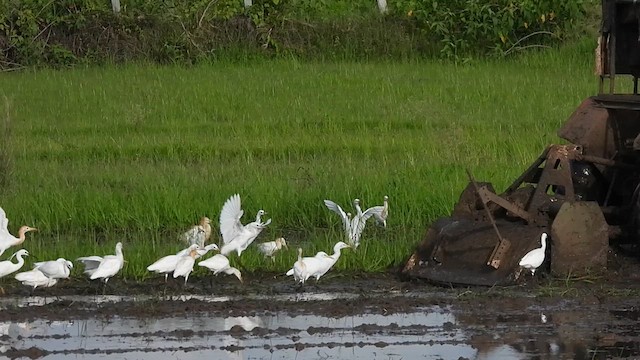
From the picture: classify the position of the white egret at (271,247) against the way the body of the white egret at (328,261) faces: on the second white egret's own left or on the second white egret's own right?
on the second white egret's own left

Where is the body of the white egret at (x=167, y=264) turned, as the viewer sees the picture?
to the viewer's right

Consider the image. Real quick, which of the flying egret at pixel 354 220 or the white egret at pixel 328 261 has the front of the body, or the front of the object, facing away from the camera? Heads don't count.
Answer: the flying egret

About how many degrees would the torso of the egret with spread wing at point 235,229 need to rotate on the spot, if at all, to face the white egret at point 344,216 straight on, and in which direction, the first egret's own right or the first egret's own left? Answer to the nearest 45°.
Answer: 0° — it already faces it

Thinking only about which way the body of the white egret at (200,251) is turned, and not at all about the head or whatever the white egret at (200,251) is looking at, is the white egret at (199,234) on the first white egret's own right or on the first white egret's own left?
on the first white egret's own left

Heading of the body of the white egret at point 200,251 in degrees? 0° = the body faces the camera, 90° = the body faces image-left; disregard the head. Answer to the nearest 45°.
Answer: approximately 270°

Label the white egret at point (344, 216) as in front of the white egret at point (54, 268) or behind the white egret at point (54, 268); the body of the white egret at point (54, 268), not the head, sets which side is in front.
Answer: in front

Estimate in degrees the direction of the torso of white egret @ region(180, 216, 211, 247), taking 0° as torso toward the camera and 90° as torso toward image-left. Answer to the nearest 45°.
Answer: approximately 270°

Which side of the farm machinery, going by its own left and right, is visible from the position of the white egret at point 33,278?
back

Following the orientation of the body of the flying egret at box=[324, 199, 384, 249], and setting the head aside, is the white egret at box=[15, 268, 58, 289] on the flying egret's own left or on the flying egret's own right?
on the flying egret's own left

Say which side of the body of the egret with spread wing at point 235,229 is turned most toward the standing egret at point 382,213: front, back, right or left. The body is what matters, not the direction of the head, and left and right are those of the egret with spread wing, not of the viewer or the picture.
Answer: front

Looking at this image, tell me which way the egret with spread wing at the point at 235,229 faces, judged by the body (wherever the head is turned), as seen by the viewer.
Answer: to the viewer's right

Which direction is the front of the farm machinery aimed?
to the viewer's right
